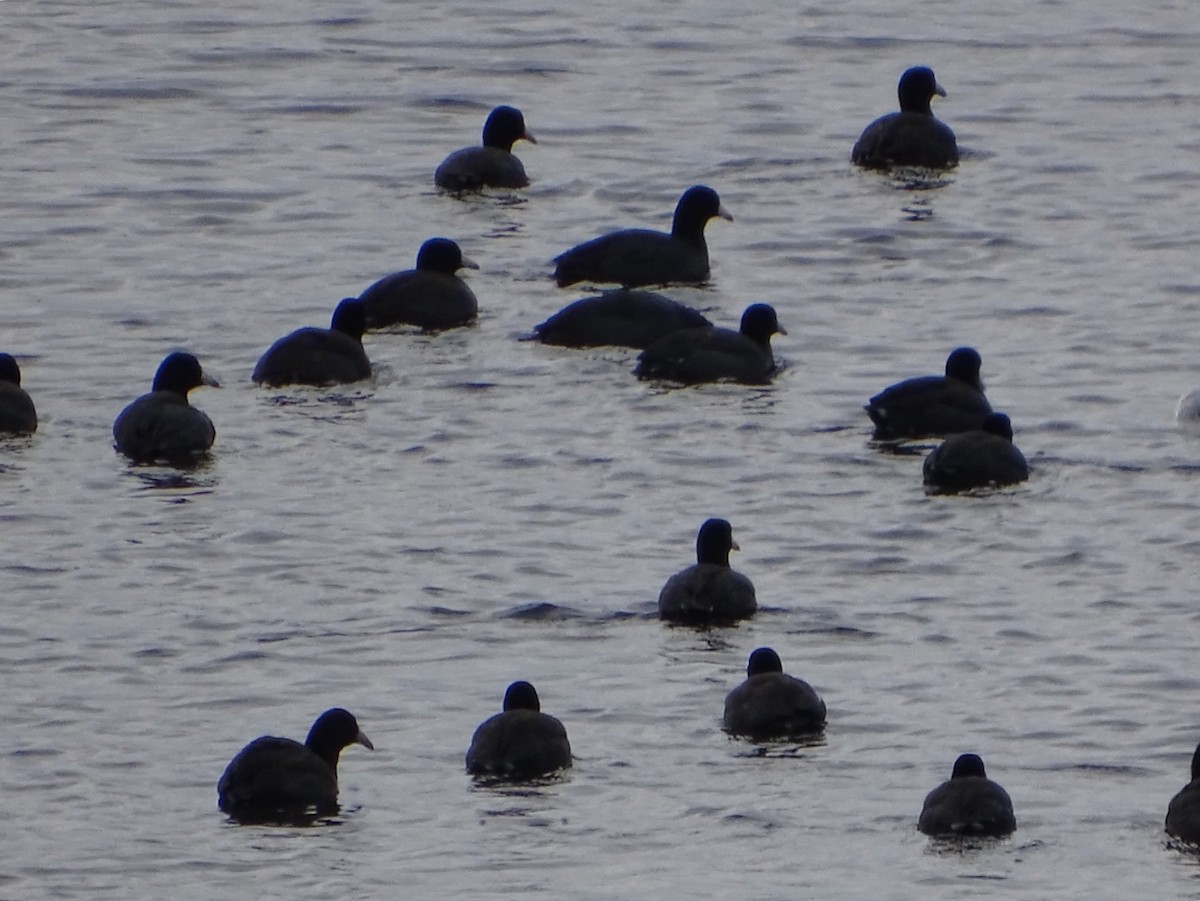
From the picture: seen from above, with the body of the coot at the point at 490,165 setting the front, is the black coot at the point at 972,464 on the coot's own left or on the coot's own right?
on the coot's own right

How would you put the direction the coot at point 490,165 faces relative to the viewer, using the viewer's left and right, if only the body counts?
facing to the right of the viewer

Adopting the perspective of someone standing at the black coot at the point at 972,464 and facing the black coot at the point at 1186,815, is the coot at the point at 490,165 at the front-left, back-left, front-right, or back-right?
back-right

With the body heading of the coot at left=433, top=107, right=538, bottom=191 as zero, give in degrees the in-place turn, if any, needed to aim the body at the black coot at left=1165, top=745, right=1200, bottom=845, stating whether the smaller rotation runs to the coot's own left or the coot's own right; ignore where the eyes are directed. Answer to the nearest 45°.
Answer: approximately 90° to the coot's own right

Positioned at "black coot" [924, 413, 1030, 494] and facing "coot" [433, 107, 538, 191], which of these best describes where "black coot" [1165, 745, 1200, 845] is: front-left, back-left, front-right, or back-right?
back-left
